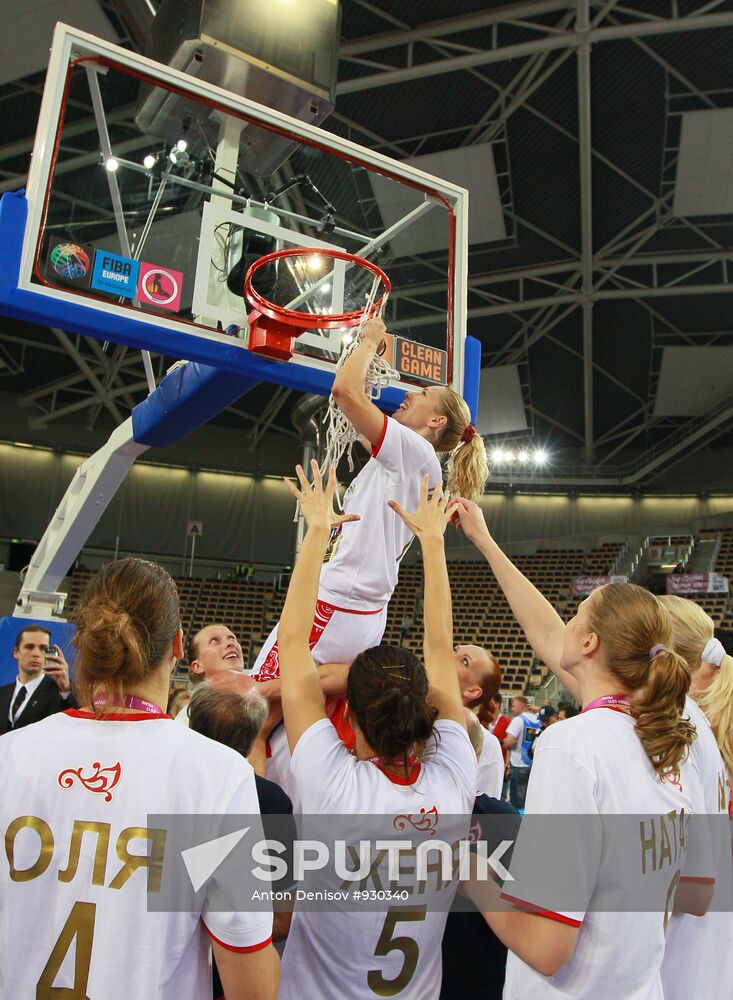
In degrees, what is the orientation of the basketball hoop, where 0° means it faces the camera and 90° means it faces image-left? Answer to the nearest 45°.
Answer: approximately 315°
